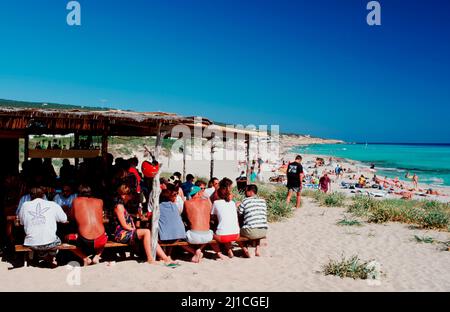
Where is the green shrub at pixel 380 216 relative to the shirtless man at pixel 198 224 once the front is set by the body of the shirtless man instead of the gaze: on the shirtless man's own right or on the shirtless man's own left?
on the shirtless man's own right

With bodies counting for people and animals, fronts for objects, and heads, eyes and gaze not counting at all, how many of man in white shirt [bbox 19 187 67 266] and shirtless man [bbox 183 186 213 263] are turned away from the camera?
2

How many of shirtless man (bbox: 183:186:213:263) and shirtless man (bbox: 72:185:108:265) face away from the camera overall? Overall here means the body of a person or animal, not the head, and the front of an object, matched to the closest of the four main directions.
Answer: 2

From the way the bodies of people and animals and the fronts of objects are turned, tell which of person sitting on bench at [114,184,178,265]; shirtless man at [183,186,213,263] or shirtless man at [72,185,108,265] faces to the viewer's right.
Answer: the person sitting on bench

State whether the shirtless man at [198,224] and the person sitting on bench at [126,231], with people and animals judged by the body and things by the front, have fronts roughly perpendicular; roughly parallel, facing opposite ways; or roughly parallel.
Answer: roughly perpendicular

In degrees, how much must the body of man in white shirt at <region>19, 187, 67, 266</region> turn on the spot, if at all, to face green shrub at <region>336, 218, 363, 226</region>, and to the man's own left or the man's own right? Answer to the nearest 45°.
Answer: approximately 90° to the man's own right

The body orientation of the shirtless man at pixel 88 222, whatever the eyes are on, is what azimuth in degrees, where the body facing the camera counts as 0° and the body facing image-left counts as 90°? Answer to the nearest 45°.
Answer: approximately 180°

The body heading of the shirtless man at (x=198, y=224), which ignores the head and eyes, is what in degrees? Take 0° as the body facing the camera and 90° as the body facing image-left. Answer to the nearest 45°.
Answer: approximately 180°

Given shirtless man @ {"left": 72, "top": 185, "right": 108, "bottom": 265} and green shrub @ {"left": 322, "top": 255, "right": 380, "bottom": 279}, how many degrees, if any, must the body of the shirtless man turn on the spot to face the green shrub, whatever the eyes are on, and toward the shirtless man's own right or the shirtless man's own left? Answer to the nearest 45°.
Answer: approximately 90° to the shirtless man's own right

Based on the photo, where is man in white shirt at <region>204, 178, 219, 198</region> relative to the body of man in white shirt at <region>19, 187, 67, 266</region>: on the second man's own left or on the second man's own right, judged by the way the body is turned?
on the second man's own right

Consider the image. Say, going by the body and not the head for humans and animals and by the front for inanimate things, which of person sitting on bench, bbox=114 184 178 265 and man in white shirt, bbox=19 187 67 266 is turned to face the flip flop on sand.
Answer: the person sitting on bench
